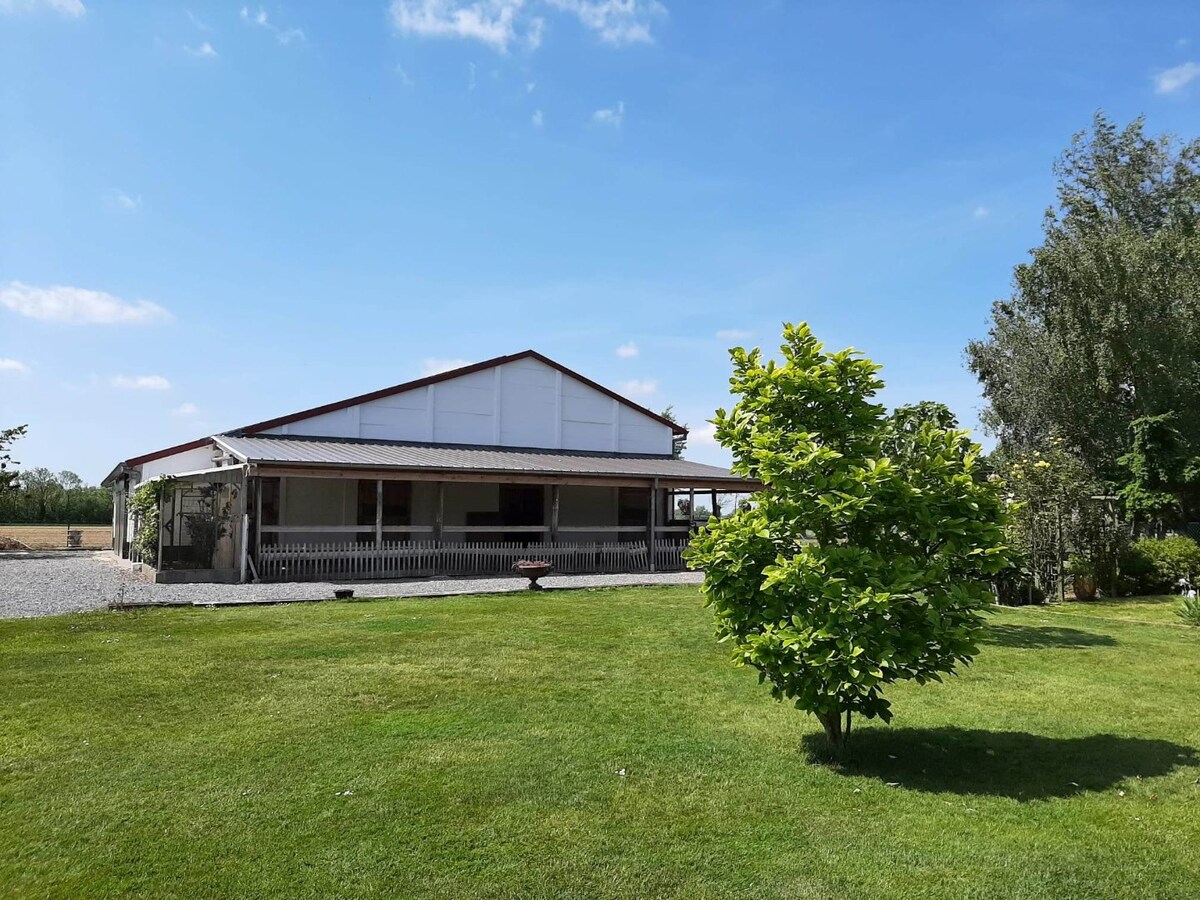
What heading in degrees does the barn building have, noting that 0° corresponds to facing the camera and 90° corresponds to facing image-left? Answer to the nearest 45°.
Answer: approximately 0°

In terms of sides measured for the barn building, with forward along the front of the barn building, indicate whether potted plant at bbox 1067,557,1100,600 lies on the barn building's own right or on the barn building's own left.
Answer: on the barn building's own left

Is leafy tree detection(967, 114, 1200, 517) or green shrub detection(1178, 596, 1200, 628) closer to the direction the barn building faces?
the green shrub

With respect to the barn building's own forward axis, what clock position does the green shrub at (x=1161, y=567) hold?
The green shrub is roughly at 10 o'clock from the barn building.

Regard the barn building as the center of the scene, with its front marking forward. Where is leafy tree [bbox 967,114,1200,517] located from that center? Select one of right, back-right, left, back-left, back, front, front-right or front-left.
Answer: left

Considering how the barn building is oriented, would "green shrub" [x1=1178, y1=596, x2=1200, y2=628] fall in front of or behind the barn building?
in front
